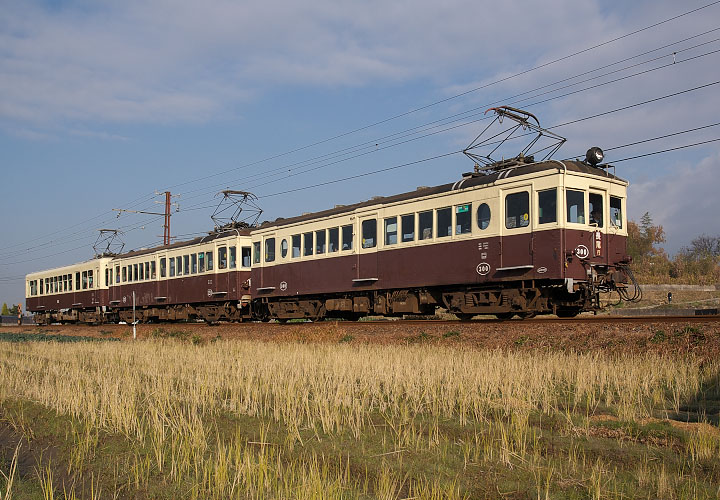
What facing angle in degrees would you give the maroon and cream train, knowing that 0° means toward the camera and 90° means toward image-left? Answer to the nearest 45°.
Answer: approximately 315°
